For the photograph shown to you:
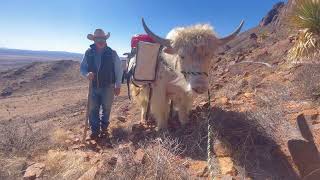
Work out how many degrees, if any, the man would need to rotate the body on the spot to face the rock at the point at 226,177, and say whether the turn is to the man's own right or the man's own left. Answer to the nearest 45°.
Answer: approximately 45° to the man's own left

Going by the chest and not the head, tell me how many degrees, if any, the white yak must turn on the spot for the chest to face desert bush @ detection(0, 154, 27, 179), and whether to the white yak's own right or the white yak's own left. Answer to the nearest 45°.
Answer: approximately 90° to the white yak's own right

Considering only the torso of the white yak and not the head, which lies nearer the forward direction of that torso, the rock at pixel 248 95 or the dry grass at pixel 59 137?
the rock

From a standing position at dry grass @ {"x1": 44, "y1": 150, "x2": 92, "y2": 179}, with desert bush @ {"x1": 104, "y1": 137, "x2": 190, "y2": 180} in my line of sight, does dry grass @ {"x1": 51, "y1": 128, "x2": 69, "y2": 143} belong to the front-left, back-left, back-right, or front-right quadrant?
back-left

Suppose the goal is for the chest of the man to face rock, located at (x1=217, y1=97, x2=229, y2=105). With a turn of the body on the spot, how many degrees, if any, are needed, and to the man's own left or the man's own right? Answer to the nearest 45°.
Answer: approximately 90° to the man's own left

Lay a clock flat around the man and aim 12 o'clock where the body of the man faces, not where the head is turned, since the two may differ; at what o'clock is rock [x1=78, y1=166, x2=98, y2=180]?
The rock is roughly at 12 o'clock from the man.
